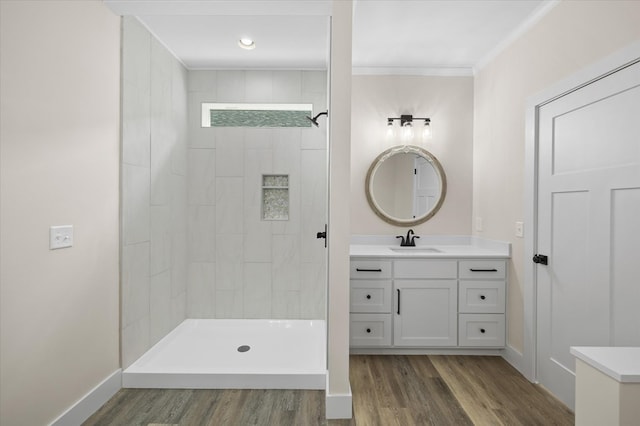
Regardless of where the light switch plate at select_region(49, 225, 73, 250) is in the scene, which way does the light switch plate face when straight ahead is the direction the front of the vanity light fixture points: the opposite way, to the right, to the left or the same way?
to the left

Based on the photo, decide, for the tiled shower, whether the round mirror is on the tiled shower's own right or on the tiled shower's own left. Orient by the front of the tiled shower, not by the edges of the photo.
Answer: on the tiled shower's own left

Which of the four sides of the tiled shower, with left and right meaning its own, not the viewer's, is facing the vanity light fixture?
left

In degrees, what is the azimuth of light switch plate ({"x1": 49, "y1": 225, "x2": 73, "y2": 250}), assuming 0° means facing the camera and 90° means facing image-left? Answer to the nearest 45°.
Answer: approximately 315°

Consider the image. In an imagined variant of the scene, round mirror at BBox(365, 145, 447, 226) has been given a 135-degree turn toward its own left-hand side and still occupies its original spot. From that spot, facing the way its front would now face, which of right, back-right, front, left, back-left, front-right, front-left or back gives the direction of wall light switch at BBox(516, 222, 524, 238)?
right

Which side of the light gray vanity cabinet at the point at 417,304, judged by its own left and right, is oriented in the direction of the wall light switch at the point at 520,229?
left

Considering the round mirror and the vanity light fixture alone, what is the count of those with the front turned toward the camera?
2
